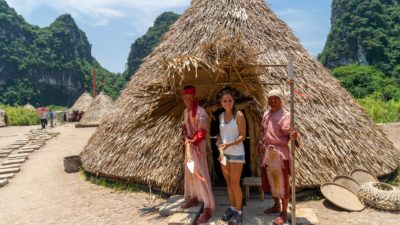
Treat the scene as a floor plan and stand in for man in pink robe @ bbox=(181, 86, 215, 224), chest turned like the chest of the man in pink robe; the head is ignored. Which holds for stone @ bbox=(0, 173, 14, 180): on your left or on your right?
on your right

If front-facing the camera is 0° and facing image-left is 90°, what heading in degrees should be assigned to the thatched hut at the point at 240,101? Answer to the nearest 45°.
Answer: approximately 0°

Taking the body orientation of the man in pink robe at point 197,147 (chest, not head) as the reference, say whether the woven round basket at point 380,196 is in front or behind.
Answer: behind

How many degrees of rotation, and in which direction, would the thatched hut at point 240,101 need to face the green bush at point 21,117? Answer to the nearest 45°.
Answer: approximately 135° to its right

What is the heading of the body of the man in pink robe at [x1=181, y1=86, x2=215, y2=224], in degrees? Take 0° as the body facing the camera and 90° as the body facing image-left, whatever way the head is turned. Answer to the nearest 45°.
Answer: approximately 45°

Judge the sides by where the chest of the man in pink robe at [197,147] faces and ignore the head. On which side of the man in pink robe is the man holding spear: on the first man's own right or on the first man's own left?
on the first man's own left

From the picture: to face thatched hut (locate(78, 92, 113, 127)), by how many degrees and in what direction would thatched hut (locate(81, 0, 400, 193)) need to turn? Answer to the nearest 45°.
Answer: approximately 135° to its right

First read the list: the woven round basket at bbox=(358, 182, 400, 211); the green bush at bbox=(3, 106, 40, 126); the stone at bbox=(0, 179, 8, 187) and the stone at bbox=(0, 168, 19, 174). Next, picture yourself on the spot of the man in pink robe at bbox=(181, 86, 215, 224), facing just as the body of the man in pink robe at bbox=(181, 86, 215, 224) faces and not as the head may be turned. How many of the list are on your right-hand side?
3

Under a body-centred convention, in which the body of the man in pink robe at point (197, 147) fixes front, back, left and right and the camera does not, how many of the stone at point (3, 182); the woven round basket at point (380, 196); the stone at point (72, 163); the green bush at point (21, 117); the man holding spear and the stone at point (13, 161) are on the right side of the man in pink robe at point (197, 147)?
4

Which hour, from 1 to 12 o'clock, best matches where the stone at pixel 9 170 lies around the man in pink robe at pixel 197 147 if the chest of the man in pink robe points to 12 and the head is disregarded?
The stone is roughly at 3 o'clock from the man in pink robe.

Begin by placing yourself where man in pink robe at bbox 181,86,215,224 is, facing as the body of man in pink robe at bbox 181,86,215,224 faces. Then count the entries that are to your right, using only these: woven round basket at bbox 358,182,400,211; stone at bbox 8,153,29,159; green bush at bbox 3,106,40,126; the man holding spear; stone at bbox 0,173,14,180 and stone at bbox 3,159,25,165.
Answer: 4
